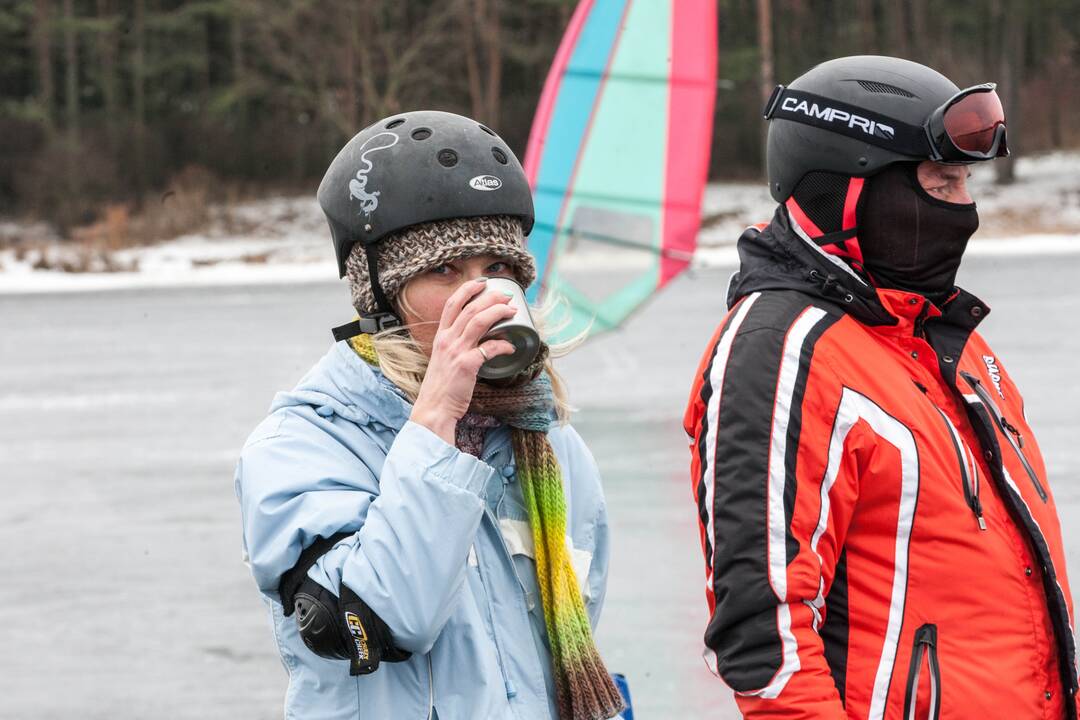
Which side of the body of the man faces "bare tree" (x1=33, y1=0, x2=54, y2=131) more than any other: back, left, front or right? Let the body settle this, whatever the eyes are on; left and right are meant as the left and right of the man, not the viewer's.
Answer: back

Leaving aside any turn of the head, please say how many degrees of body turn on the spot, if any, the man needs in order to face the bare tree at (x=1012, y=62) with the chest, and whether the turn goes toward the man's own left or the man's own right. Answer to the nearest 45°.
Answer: approximately 135° to the man's own left

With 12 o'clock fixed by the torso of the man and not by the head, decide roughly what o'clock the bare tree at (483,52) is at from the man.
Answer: The bare tree is roughly at 7 o'clock from the man.

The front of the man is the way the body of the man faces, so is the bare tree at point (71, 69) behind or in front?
behind

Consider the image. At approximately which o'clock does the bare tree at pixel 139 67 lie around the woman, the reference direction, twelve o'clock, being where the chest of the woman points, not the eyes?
The bare tree is roughly at 7 o'clock from the woman.

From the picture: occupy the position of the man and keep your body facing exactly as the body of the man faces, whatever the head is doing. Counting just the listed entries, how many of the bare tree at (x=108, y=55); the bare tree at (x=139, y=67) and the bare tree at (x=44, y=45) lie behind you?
3

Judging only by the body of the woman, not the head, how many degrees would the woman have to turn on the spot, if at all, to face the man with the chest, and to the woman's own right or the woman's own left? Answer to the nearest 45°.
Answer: approximately 45° to the woman's own left

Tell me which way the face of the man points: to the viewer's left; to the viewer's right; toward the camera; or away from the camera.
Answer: to the viewer's right

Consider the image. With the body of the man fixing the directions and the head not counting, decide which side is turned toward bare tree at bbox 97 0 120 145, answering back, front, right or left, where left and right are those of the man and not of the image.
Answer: back
